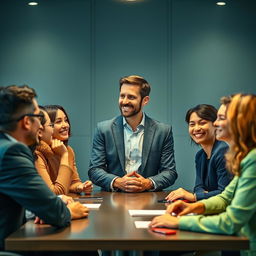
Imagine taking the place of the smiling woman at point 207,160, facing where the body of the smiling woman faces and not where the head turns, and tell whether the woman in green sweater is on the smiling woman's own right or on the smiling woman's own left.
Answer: on the smiling woman's own left

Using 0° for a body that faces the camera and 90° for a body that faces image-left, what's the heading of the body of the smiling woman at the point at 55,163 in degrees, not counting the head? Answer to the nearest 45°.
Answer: approximately 315°

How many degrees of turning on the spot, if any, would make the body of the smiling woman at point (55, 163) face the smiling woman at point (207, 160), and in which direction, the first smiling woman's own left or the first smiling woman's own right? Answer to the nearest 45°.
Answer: approximately 45° to the first smiling woman's own left

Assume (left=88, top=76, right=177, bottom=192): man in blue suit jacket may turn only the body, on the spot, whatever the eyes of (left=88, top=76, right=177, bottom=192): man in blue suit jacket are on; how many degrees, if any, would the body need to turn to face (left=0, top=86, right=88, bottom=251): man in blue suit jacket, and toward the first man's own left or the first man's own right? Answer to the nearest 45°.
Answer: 0° — they already face them

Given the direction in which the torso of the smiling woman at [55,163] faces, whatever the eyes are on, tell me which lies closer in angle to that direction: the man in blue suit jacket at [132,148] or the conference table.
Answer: the conference table

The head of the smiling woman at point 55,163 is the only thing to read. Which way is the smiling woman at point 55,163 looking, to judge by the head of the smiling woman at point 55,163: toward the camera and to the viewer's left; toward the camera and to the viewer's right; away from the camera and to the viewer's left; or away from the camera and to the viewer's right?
toward the camera and to the viewer's right

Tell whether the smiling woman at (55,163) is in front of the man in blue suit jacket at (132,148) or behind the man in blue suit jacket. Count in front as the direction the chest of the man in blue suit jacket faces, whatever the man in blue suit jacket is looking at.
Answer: in front

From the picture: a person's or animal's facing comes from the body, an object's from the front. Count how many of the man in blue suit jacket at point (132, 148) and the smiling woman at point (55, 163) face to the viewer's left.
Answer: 0

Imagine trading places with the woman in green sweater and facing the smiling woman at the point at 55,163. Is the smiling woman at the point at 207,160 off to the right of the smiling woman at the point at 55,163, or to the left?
right

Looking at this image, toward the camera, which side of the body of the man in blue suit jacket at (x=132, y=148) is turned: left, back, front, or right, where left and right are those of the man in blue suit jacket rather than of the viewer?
front

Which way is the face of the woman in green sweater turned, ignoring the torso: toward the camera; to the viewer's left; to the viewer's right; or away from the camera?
to the viewer's left

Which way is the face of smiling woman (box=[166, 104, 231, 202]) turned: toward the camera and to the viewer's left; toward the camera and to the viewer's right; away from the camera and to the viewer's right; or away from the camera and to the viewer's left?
toward the camera and to the viewer's left

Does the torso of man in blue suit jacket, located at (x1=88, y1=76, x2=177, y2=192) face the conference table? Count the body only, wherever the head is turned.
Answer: yes
